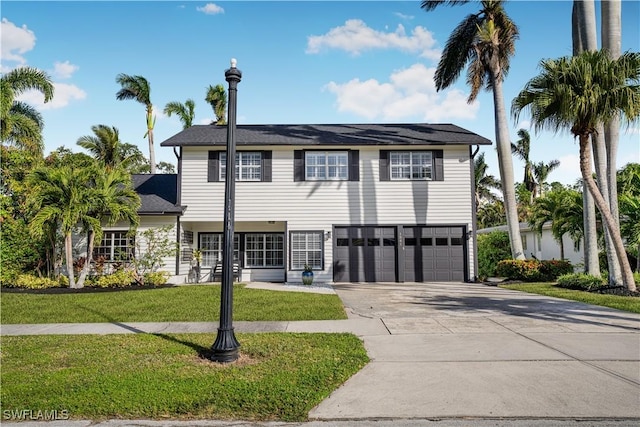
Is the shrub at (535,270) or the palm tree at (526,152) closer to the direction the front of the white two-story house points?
the shrub

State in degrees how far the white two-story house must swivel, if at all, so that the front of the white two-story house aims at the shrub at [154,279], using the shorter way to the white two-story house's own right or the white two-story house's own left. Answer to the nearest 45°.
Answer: approximately 90° to the white two-story house's own right

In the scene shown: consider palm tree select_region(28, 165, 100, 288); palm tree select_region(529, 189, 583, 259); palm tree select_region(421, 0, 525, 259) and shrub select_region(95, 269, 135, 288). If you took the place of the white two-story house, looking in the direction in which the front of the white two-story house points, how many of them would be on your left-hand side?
2

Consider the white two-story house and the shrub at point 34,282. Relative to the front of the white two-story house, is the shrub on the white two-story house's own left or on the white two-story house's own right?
on the white two-story house's own right

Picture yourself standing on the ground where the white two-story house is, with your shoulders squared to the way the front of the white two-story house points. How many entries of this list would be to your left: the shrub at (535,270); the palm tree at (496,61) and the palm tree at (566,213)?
3

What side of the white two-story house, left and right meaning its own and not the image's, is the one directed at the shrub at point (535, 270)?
left

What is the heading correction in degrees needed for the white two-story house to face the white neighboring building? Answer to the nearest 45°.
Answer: approximately 135° to its left

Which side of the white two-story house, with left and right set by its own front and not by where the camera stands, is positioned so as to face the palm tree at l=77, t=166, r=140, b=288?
right

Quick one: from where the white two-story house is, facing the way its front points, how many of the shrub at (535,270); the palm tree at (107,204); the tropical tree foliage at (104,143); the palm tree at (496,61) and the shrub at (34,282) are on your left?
2

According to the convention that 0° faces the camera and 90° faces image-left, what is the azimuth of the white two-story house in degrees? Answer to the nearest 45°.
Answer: approximately 0°

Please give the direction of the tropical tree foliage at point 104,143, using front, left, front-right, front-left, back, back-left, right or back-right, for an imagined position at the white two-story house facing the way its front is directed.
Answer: back-right

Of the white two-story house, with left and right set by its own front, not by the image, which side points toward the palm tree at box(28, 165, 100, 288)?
right

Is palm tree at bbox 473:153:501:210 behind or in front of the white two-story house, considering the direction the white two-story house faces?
behind

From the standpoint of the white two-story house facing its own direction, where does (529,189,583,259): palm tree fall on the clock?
The palm tree is roughly at 9 o'clock from the white two-story house.
